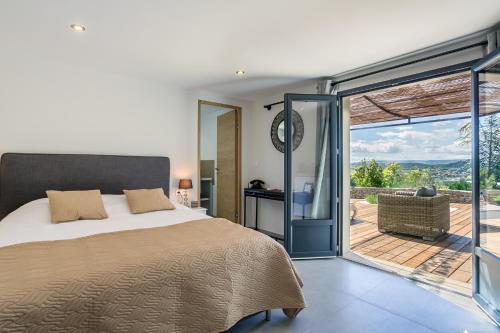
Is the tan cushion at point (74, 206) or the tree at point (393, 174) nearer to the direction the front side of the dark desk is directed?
the tan cushion

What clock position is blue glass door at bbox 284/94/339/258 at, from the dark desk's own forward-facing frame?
The blue glass door is roughly at 9 o'clock from the dark desk.

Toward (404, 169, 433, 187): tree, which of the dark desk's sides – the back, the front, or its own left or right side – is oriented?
back

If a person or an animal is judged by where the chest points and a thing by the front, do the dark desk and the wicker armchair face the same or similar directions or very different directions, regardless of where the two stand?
very different directions
